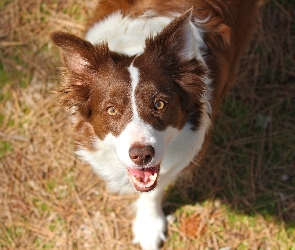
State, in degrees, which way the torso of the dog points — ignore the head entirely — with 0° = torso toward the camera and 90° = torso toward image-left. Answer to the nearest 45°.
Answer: approximately 0°
